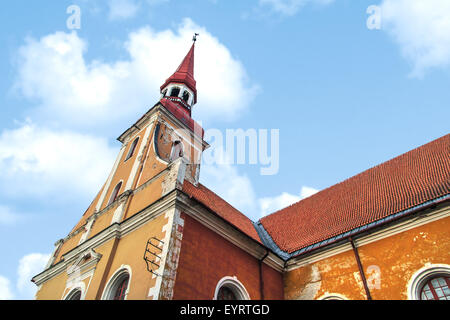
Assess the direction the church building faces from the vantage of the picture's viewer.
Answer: facing the viewer and to the left of the viewer
